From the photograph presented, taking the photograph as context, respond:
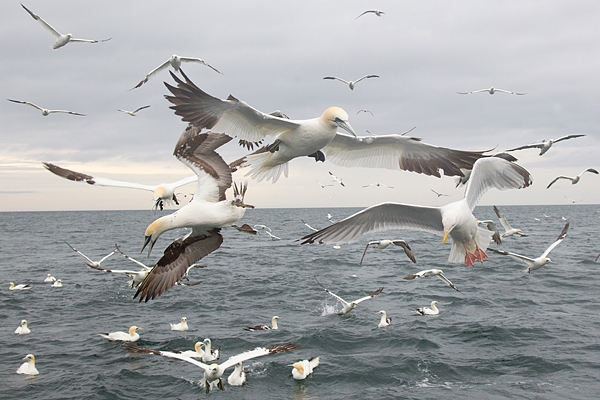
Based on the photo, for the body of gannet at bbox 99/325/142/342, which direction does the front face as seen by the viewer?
to the viewer's right

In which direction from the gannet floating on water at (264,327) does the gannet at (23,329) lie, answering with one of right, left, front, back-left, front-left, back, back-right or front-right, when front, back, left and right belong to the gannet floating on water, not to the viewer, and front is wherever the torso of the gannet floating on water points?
back

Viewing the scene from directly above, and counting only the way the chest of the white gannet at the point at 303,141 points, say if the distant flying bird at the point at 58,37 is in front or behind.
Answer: behind

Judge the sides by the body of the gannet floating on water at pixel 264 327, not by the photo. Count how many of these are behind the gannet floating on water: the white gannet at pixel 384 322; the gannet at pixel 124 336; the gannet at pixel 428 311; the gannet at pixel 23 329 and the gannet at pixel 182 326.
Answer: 3

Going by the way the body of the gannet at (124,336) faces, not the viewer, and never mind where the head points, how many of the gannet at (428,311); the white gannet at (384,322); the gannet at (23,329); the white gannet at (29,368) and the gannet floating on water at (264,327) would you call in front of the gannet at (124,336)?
3

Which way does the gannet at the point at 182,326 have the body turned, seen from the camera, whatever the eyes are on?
to the viewer's right

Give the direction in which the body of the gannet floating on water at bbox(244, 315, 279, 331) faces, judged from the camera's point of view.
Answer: to the viewer's right

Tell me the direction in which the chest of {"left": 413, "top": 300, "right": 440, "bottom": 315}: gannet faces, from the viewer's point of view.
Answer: to the viewer's right

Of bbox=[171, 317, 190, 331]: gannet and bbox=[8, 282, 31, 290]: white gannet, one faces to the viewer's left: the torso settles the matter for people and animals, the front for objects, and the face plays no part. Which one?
the white gannet
